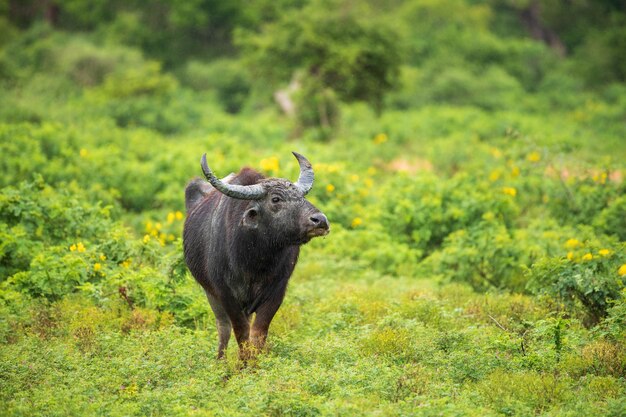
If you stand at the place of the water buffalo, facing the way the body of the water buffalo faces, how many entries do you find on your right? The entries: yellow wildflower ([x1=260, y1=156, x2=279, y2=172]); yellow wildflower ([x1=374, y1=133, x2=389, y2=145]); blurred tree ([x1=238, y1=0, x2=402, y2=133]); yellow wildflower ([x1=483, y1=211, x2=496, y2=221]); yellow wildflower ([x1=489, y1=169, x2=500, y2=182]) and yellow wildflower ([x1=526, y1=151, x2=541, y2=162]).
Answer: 0

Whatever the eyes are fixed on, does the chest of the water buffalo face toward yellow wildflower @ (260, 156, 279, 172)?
no

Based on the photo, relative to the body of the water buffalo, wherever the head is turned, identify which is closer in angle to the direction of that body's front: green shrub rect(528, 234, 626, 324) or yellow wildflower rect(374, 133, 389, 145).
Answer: the green shrub

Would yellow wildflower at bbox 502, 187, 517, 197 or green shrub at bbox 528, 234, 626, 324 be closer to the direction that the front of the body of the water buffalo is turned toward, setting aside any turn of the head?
the green shrub

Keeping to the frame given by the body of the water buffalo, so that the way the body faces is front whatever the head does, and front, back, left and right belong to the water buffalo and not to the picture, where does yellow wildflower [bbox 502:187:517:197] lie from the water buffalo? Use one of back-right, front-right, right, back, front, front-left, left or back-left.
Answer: left

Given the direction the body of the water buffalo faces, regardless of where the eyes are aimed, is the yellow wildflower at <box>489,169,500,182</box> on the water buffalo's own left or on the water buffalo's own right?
on the water buffalo's own left

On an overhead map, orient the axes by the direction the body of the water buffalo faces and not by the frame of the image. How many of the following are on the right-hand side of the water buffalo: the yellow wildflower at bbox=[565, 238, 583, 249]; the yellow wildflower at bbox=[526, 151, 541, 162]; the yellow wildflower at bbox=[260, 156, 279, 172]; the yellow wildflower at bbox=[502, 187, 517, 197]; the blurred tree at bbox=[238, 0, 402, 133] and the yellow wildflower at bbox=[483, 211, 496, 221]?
0

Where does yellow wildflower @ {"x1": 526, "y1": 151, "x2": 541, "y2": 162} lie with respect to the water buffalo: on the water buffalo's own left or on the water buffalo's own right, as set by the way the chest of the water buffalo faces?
on the water buffalo's own left

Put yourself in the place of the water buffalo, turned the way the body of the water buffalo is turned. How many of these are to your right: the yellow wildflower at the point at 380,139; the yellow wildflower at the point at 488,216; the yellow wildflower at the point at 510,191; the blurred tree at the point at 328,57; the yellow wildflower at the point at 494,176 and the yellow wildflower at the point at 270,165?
0

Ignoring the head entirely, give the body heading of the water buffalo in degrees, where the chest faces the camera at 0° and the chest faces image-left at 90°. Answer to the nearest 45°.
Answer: approximately 315°

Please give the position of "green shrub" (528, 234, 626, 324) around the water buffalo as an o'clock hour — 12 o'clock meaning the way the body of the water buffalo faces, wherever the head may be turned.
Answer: The green shrub is roughly at 10 o'clock from the water buffalo.

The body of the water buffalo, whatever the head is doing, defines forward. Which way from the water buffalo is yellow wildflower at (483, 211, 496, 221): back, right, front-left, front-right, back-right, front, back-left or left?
left

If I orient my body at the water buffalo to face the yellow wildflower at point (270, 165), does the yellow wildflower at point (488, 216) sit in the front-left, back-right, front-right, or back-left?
front-right

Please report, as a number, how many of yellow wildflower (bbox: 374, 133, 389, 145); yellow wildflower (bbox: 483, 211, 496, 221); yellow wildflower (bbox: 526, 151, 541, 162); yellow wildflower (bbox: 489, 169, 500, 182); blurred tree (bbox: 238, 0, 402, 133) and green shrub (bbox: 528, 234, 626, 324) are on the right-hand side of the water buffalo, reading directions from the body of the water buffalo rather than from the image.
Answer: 0

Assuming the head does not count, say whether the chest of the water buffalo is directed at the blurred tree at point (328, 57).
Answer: no
